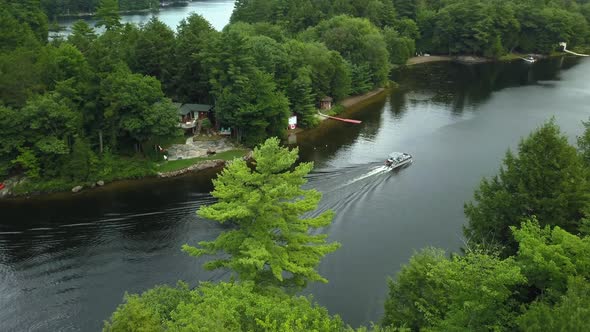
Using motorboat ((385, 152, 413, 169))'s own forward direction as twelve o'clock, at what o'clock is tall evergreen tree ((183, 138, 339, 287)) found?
The tall evergreen tree is roughly at 5 o'clock from the motorboat.

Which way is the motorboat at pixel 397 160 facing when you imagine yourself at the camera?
facing away from the viewer and to the right of the viewer
